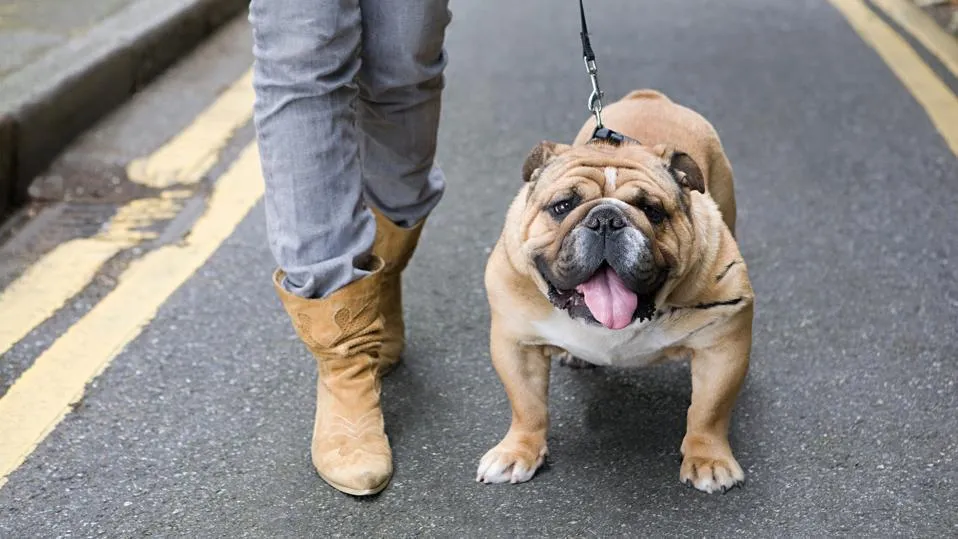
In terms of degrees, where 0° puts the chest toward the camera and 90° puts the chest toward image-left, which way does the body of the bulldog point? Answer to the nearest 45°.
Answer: approximately 0°
